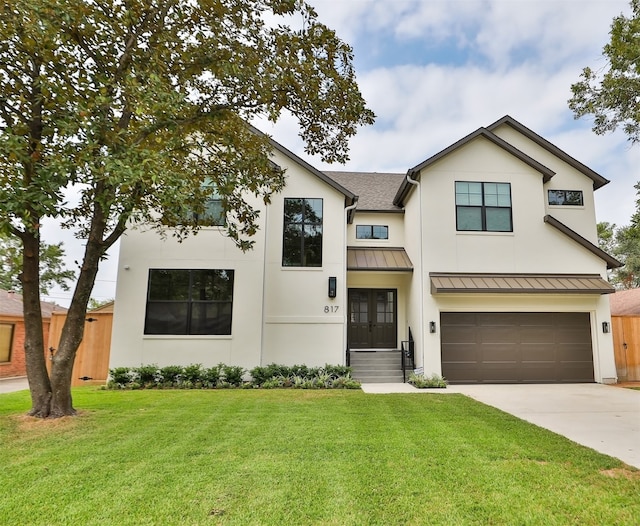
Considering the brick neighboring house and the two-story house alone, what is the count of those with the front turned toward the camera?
2

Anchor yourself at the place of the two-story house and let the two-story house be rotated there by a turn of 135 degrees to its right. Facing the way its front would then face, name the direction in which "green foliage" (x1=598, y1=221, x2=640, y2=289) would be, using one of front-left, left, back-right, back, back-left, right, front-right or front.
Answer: right

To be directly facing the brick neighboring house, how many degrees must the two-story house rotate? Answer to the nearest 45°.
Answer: approximately 90° to its right

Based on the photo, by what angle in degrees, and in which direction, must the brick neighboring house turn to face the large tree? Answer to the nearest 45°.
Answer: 0° — it already faces it

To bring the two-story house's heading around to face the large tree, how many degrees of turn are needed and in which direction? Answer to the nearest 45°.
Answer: approximately 45° to its right

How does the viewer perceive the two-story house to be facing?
facing the viewer

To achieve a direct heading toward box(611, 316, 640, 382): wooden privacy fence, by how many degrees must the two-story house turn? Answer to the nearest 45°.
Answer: approximately 90° to its left

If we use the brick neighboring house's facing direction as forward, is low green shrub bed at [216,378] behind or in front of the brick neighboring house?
in front

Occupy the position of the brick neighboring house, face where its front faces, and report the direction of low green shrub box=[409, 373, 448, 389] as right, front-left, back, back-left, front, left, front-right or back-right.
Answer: front-left

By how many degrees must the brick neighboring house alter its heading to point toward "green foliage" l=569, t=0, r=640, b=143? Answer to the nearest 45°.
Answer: approximately 45° to its left

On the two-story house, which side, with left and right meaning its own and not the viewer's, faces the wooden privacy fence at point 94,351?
right

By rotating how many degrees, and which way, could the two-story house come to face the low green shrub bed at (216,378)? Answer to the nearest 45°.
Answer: approximately 90° to its right

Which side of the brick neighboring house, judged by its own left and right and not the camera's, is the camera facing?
front
